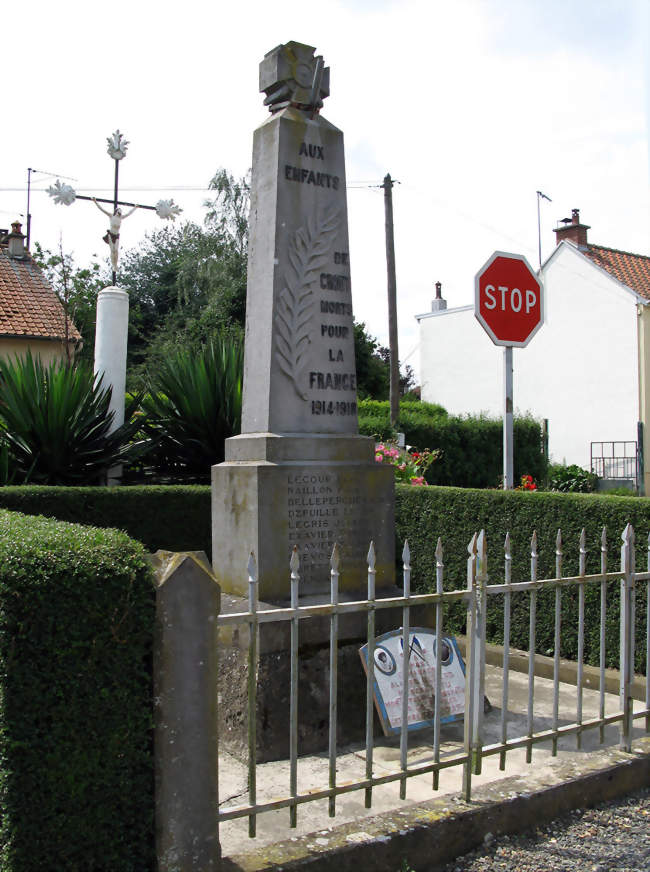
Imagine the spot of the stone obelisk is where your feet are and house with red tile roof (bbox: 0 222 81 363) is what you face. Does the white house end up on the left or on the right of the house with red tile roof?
right

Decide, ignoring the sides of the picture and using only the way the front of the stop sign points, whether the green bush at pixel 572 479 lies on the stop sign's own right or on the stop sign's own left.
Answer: on the stop sign's own left

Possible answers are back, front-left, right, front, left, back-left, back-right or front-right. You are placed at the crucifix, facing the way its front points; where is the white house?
left

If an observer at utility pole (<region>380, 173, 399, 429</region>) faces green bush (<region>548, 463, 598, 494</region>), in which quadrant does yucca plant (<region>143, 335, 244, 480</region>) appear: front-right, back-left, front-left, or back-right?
back-right

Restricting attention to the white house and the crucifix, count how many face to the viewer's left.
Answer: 0

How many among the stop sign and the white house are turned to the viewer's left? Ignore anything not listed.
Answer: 0

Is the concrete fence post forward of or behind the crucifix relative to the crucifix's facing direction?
forward

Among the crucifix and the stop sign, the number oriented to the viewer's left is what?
0

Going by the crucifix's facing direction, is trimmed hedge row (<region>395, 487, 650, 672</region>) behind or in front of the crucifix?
in front

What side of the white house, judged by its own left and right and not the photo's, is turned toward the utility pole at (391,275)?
right

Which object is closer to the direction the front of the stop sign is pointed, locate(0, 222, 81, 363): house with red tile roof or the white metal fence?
the white metal fence

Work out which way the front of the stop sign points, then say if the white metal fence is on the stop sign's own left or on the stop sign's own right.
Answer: on the stop sign's own right
